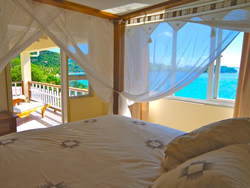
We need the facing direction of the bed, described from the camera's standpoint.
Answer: facing away from the viewer and to the left of the viewer

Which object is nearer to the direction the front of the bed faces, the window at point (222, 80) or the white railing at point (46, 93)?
the white railing

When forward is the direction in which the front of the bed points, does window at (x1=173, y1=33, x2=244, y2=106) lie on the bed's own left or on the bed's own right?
on the bed's own right

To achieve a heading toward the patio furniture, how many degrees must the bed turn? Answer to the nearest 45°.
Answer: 0° — it already faces it

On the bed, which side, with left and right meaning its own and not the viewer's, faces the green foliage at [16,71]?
front

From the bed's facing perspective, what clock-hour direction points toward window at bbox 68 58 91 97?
The window is roughly at 1 o'clock from the bed.

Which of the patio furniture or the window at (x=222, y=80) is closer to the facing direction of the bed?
the patio furniture

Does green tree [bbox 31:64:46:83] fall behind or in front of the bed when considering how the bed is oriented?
in front
